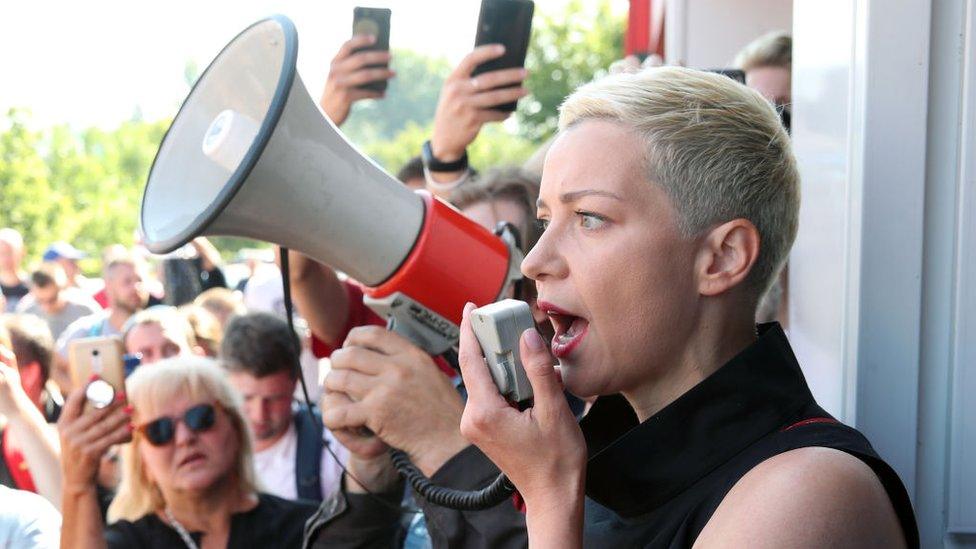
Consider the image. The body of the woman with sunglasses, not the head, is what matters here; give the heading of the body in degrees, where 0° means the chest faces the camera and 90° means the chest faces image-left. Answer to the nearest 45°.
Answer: approximately 0°

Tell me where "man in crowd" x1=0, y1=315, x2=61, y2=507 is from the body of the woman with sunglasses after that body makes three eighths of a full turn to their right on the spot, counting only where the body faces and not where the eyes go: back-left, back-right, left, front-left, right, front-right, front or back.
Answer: front

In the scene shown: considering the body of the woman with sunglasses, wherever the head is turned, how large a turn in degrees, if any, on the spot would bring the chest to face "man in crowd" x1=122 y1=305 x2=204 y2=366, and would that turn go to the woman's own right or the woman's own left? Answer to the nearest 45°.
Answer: approximately 180°

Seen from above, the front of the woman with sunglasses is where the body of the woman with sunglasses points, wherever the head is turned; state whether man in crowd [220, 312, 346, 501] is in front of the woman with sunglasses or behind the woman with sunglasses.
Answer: behind

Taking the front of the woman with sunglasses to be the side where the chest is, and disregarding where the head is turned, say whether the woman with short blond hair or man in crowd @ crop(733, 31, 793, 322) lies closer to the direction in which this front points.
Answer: the woman with short blond hair

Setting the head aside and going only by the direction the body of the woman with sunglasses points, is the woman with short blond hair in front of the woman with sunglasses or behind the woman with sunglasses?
in front

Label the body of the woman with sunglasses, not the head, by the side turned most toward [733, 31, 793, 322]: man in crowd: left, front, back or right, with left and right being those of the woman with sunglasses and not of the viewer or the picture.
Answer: left

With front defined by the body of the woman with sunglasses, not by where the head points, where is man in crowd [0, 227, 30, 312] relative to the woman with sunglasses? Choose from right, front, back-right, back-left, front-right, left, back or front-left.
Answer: back

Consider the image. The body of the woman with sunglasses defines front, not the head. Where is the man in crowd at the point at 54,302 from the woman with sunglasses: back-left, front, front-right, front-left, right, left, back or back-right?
back
